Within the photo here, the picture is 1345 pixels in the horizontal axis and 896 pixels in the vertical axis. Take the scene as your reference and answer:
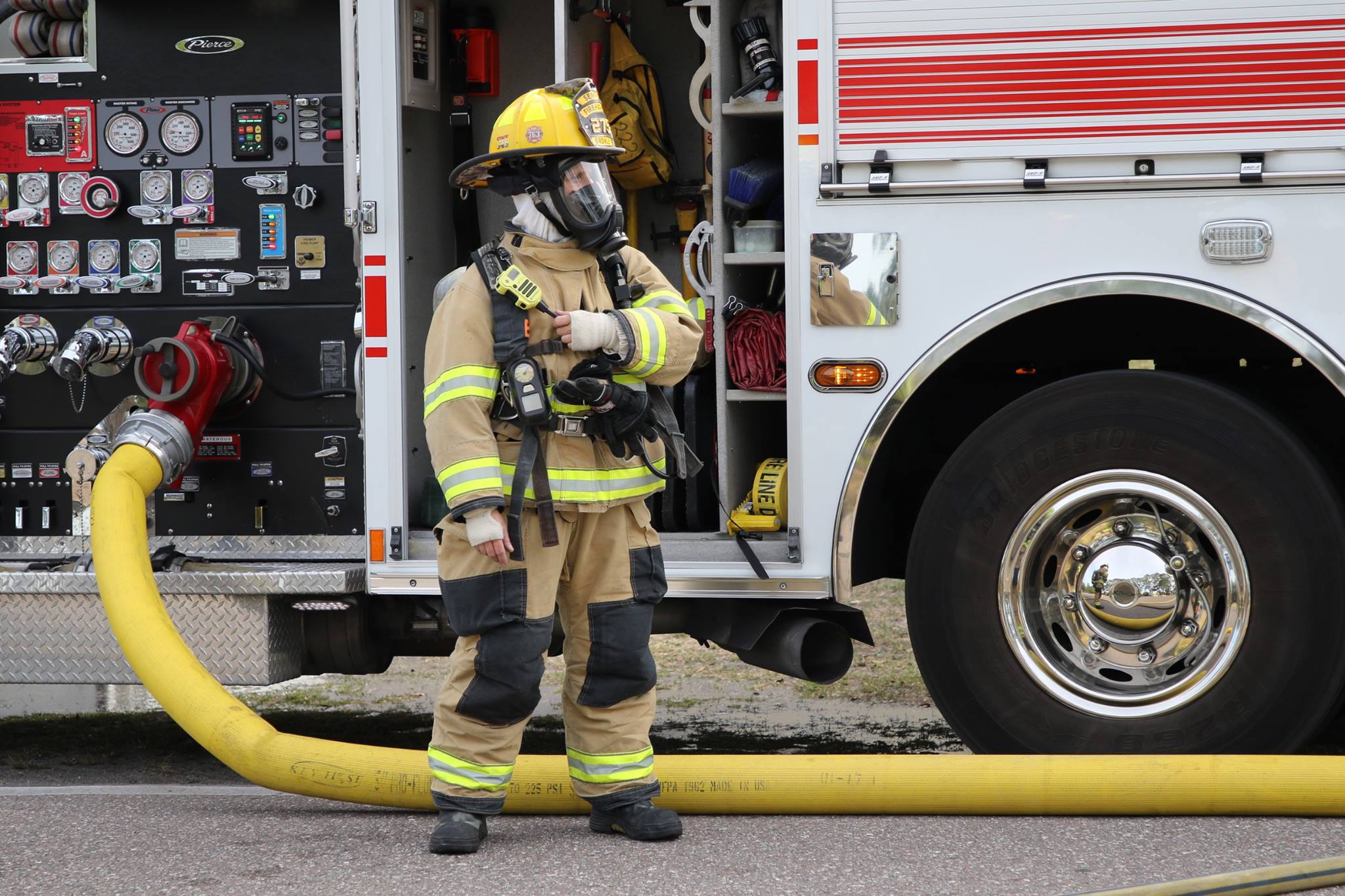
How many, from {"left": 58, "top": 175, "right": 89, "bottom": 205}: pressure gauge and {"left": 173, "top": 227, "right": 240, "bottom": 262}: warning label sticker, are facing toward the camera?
2

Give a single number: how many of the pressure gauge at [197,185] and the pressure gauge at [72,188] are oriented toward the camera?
2

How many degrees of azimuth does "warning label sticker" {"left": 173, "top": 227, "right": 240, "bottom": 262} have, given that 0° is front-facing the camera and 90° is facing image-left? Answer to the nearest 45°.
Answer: approximately 0°

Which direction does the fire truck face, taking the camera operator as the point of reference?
facing to the left of the viewer

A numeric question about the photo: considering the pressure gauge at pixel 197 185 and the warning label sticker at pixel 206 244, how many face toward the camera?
2
